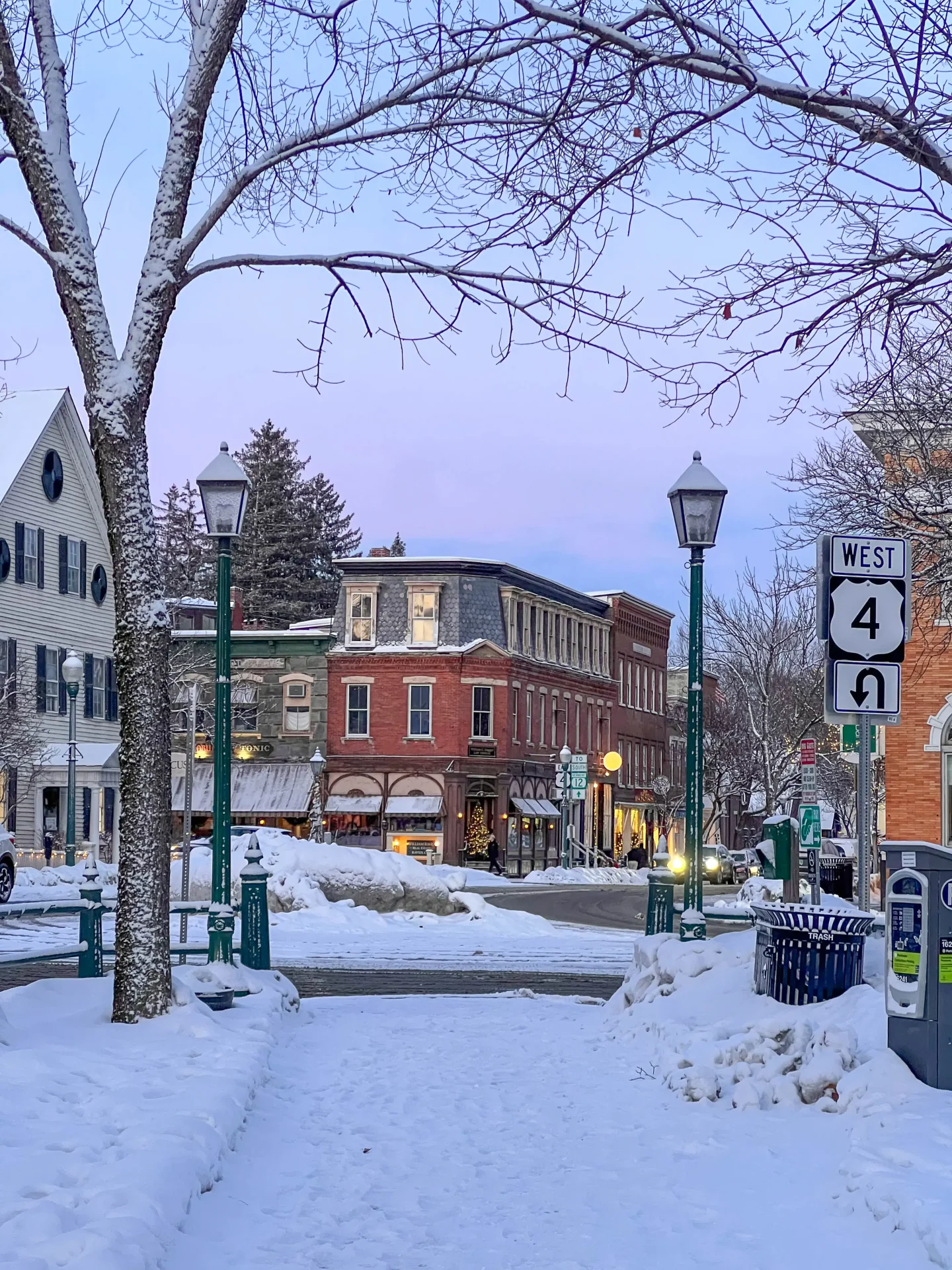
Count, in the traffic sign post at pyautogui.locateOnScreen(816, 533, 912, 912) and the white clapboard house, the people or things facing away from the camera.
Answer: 0

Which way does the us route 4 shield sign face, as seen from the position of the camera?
facing the viewer

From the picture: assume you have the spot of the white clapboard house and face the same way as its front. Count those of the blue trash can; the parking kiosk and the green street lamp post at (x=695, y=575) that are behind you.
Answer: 0

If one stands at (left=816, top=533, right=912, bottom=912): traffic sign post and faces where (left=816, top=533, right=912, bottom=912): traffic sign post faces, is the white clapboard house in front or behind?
behind

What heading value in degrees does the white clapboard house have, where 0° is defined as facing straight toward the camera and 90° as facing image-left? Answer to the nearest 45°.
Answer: approximately 315°

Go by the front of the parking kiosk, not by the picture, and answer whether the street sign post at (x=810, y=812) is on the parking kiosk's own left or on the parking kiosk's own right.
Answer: on the parking kiosk's own right

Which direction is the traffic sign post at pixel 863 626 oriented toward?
toward the camera

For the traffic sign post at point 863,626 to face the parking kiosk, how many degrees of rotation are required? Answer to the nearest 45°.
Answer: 0° — it already faces it

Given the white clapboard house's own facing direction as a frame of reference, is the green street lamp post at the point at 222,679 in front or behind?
in front
